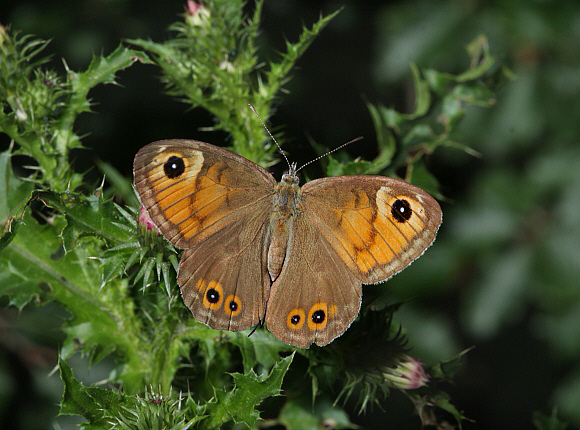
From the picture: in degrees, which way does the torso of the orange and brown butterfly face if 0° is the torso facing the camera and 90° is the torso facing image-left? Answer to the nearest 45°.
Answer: approximately 180°
